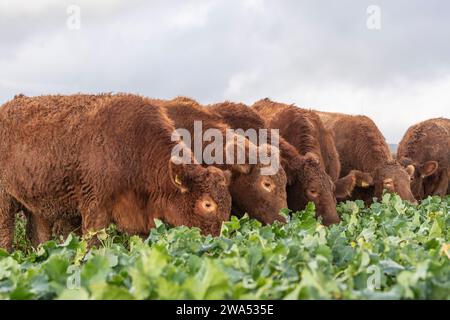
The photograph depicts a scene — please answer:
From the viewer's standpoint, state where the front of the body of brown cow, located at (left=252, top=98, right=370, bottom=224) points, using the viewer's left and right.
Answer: facing the viewer and to the right of the viewer

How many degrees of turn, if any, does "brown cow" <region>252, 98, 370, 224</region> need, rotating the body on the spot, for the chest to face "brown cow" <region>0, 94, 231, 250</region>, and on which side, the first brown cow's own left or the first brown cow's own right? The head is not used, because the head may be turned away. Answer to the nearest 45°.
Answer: approximately 90° to the first brown cow's own right

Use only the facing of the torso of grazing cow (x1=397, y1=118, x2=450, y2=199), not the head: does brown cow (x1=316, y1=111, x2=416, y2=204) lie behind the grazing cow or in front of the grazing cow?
in front

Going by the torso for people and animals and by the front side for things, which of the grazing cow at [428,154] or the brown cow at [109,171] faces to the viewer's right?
the brown cow

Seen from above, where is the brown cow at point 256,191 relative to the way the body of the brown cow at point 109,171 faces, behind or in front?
in front

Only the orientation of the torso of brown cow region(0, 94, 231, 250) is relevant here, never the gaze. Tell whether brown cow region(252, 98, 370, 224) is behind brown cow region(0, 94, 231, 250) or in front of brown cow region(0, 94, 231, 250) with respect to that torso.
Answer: in front

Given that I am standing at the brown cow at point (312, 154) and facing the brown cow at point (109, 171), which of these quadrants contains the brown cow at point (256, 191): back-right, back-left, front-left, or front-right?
front-left

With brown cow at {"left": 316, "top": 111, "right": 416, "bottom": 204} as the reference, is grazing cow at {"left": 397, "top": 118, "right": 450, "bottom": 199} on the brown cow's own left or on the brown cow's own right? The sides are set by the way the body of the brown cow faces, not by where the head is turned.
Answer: on the brown cow's own left

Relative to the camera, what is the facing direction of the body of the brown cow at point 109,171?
to the viewer's right

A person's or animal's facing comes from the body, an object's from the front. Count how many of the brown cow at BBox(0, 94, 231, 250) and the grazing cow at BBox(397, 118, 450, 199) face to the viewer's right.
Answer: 1

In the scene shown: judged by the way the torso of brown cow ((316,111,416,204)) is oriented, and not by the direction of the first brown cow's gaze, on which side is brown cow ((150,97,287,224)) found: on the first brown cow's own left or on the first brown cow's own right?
on the first brown cow's own right

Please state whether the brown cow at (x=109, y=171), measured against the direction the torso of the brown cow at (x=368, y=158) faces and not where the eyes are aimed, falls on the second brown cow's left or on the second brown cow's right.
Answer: on the second brown cow's right
